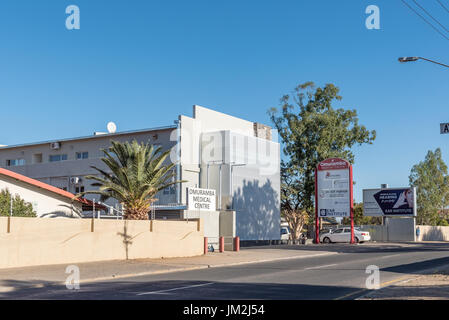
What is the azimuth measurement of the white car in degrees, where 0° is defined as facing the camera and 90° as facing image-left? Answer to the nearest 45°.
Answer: approximately 90°

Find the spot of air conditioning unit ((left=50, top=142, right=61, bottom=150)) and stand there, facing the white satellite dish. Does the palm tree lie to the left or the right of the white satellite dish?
right

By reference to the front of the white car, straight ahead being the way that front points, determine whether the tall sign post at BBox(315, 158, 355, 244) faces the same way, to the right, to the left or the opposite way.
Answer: to the left

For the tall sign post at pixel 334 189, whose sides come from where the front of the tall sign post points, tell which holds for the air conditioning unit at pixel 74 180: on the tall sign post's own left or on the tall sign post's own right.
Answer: on the tall sign post's own right

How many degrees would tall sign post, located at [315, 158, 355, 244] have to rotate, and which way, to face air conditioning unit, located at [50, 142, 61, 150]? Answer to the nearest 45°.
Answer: approximately 90° to its right

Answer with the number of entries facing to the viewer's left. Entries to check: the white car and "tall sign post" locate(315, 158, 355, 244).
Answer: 1

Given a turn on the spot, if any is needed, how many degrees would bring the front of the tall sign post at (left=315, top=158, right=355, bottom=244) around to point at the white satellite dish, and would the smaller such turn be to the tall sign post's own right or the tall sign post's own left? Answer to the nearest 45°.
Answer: approximately 90° to the tall sign post's own right

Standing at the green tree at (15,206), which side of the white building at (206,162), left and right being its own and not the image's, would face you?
front

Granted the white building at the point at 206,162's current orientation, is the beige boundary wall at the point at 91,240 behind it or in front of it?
in front

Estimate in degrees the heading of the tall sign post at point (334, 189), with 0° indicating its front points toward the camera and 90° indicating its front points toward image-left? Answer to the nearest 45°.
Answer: approximately 0°
